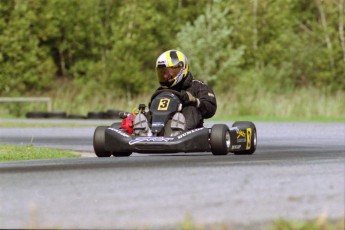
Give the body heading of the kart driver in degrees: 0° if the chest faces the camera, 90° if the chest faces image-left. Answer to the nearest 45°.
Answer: approximately 45°

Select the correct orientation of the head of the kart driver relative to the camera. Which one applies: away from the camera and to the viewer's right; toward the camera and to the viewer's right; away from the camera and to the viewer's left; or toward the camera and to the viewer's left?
toward the camera and to the viewer's left

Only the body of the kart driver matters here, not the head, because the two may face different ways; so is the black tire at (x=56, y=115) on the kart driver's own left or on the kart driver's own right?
on the kart driver's own right
